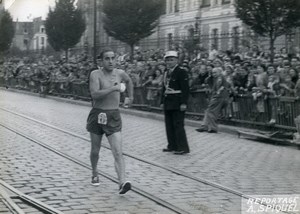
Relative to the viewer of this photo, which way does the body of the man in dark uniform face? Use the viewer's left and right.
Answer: facing the viewer and to the left of the viewer

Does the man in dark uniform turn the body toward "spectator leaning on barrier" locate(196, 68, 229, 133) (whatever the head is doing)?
no

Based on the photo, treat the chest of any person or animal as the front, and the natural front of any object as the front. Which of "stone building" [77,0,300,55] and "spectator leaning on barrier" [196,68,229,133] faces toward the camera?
the stone building

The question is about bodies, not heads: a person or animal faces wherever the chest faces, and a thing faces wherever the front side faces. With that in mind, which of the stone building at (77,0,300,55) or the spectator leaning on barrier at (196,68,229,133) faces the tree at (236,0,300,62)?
the stone building

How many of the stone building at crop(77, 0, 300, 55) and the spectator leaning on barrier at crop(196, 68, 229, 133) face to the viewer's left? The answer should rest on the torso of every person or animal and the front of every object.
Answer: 1

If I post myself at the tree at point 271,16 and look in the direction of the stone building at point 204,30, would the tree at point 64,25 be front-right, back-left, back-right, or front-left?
front-left

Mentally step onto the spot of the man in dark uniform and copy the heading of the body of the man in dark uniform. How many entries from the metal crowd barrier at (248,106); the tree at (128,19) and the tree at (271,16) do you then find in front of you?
0

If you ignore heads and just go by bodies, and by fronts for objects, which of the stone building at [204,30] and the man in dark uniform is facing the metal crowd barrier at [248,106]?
the stone building

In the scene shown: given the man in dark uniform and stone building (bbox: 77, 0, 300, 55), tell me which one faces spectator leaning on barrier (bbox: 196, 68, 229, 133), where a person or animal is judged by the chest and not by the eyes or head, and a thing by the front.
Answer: the stone building

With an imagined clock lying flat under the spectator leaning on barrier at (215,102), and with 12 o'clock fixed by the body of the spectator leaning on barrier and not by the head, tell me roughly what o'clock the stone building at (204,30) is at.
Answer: The stone building is roughly at 3 o'clock from the spectator leaning on barrier.

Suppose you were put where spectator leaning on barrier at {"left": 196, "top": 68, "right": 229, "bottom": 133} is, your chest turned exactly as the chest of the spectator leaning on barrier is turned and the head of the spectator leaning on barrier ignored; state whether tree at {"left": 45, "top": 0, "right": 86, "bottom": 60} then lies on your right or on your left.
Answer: on your right

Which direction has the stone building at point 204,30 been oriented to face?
toward the camera

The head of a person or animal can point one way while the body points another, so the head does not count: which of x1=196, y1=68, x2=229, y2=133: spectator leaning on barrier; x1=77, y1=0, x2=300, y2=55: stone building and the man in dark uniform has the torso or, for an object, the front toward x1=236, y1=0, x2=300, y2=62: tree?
the stone building

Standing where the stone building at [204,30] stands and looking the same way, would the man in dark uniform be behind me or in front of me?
in front

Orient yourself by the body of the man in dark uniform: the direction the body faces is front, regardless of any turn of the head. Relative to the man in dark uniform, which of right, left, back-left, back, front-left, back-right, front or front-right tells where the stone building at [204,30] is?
back-right

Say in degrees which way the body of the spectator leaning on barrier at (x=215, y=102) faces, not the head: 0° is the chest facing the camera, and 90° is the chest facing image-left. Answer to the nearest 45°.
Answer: approximately 90°
